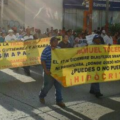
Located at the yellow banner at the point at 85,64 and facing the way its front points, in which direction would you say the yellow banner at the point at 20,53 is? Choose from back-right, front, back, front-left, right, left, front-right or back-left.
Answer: back-right

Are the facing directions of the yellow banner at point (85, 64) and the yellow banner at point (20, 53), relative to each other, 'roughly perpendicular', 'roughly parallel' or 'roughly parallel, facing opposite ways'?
roughly parallel

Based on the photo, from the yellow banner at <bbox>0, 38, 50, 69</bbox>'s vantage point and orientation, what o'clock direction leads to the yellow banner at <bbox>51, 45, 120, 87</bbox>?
the yellow banner at <bbox>51, 45, 120, 87</bbox> is roughly at 11 o'clock from the yellow banner at <bbox>0, 38, 50, 69</bbox>.

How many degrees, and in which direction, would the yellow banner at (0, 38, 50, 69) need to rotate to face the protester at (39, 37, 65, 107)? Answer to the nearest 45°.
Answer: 0° — it already faces them

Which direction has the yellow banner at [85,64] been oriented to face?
toward the camera

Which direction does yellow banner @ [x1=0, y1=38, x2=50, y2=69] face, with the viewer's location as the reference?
facing the viewer
